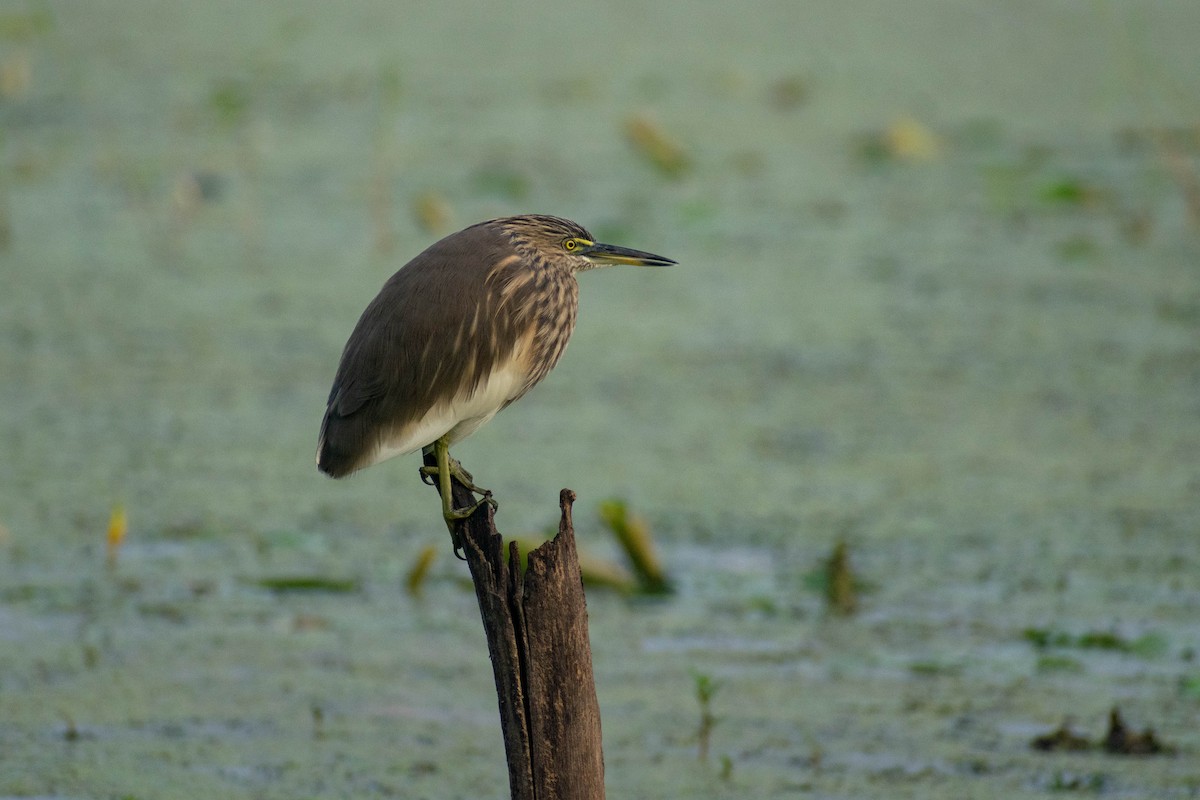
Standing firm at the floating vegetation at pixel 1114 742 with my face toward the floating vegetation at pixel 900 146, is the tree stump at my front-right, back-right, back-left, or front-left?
back-left

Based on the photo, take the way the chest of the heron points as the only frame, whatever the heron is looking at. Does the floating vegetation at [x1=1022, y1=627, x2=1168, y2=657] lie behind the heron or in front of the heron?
in front

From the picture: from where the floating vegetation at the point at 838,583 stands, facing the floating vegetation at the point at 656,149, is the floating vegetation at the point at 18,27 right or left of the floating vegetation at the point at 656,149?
left

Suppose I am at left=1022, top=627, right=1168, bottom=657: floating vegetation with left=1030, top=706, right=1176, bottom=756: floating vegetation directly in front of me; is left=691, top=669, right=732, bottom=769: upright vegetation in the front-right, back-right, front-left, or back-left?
front-right

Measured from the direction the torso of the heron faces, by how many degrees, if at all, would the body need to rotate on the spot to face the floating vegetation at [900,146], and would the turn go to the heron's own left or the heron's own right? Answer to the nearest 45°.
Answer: approximately 90° to the heron's own left

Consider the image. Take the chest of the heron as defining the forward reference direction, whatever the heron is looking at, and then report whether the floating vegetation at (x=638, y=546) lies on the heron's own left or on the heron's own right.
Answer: on the heron's own left

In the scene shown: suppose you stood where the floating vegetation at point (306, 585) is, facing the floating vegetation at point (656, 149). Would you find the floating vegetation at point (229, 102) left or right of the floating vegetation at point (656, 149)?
left

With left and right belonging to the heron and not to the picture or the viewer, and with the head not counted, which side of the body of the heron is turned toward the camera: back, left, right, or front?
right

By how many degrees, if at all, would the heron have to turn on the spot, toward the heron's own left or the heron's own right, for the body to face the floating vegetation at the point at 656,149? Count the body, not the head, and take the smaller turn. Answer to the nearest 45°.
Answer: approximately 90° to the heron's own left

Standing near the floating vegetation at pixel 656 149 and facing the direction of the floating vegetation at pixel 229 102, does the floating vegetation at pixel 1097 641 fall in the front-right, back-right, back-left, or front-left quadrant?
back-left

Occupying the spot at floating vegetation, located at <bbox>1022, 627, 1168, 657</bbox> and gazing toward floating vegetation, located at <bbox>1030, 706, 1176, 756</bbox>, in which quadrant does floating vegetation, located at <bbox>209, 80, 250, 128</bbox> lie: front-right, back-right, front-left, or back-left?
back-right

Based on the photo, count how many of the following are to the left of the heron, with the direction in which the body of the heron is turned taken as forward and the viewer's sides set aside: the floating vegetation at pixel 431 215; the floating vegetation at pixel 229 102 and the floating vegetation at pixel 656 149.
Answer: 3

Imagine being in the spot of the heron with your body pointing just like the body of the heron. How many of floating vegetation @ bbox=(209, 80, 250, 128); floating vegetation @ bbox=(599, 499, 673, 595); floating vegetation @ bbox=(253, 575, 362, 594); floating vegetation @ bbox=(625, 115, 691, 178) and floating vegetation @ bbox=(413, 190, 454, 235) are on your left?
5

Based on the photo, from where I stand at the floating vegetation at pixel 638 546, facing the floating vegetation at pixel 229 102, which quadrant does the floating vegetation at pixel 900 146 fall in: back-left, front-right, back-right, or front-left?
front-right

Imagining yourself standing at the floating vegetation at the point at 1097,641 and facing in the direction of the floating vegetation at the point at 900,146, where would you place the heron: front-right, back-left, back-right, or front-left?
back-left
